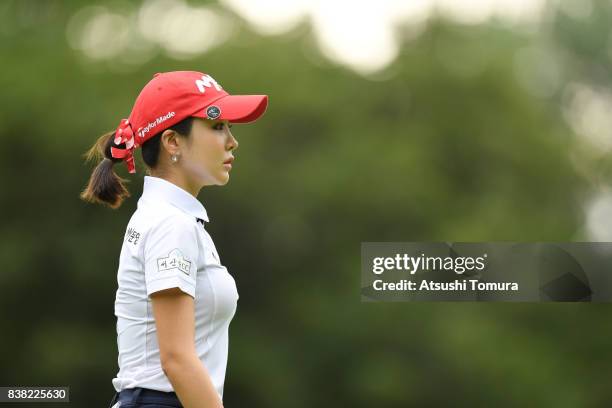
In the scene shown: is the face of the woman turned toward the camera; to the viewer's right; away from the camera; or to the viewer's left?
to the viewer's right

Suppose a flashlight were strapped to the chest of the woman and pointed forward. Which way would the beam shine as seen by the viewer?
to the viewer's right
